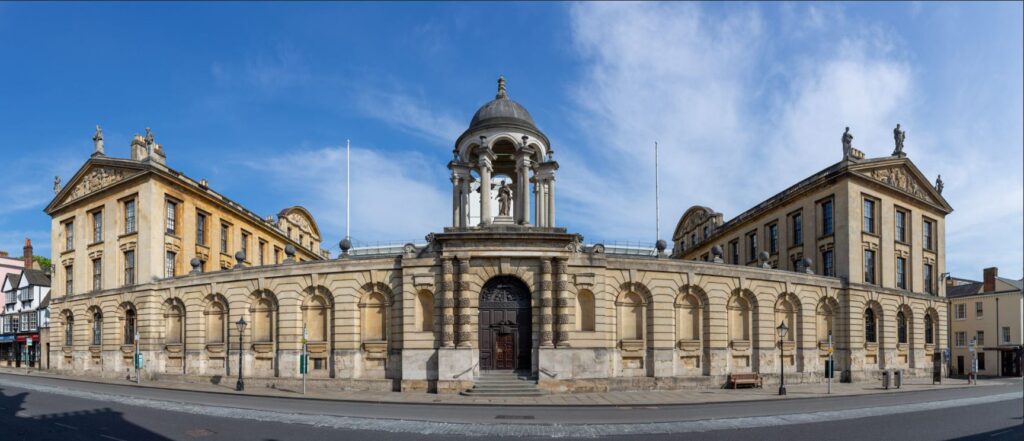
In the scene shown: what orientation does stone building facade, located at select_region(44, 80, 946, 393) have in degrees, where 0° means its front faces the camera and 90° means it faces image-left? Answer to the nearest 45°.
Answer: approximately 0°

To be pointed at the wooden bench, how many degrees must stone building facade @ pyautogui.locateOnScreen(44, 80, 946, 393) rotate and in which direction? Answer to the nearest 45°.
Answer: approximately 90° to its left
